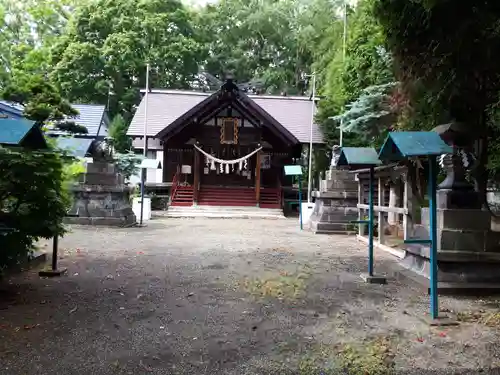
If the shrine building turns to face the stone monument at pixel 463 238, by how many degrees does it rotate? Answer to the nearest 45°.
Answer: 0° — it already faces it

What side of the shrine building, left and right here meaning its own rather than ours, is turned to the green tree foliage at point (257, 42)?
back

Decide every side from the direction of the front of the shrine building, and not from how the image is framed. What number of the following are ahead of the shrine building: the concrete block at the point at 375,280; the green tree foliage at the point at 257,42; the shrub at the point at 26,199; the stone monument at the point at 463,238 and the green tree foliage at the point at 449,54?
4

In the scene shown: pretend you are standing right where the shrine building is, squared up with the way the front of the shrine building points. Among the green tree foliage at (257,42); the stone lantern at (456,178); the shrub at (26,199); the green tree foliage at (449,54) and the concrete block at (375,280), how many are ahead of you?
4

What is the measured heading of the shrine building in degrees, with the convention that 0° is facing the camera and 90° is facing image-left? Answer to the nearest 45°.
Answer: approximately 0°

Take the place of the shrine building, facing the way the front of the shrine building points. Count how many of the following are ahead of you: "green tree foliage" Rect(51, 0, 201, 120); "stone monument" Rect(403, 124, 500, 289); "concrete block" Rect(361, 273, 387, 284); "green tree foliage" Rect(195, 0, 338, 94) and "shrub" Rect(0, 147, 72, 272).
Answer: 3

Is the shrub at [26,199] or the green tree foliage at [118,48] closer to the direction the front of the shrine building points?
the shrub

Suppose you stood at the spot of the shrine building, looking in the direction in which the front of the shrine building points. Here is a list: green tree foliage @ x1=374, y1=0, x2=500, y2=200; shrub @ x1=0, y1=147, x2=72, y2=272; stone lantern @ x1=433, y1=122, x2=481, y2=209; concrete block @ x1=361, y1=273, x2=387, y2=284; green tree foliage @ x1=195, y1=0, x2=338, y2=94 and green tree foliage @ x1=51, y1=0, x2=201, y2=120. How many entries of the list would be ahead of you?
4

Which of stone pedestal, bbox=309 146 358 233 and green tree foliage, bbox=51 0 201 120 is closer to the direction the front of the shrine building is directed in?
the stone pedestal

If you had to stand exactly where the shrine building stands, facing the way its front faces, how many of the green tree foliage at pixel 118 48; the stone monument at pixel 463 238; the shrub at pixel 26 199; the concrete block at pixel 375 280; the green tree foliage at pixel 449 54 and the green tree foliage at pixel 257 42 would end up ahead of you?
4
